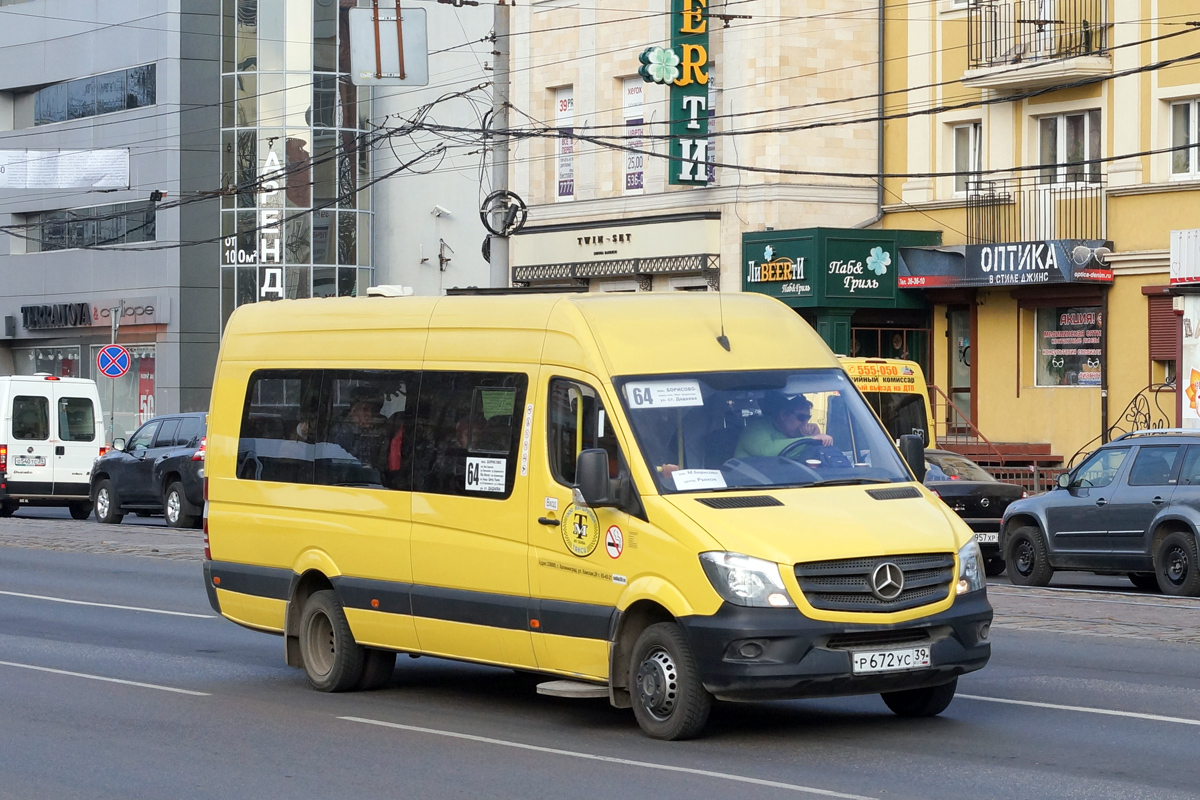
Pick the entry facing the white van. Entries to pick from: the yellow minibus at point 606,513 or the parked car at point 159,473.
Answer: the parked car

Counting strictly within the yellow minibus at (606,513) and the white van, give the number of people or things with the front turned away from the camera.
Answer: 1

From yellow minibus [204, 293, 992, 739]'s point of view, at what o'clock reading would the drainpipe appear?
The drainpipe is roughly at 8 o'clock from the yellow minibus.

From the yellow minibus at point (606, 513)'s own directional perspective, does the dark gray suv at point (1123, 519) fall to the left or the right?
on its left

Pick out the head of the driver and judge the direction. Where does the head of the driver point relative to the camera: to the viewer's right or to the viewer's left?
to the viewer's right

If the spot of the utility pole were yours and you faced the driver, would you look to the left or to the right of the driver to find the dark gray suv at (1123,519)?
left

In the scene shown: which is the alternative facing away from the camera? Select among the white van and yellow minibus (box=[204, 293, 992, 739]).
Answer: the white van

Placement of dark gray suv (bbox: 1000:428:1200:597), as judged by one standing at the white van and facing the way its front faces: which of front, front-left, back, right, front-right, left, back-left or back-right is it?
back-right

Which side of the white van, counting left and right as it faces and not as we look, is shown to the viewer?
back

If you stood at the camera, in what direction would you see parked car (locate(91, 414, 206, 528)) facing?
facing away from the viewer and to the left of the viewer

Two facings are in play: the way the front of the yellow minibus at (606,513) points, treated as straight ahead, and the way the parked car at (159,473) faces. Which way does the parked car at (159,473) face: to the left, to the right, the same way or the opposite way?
the opposite way

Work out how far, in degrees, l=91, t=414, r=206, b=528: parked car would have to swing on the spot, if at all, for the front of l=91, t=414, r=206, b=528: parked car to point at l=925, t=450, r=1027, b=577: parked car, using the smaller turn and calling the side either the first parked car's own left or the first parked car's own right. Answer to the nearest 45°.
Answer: approximately 180°

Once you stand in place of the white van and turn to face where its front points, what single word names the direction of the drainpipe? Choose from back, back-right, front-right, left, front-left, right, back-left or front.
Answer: right
